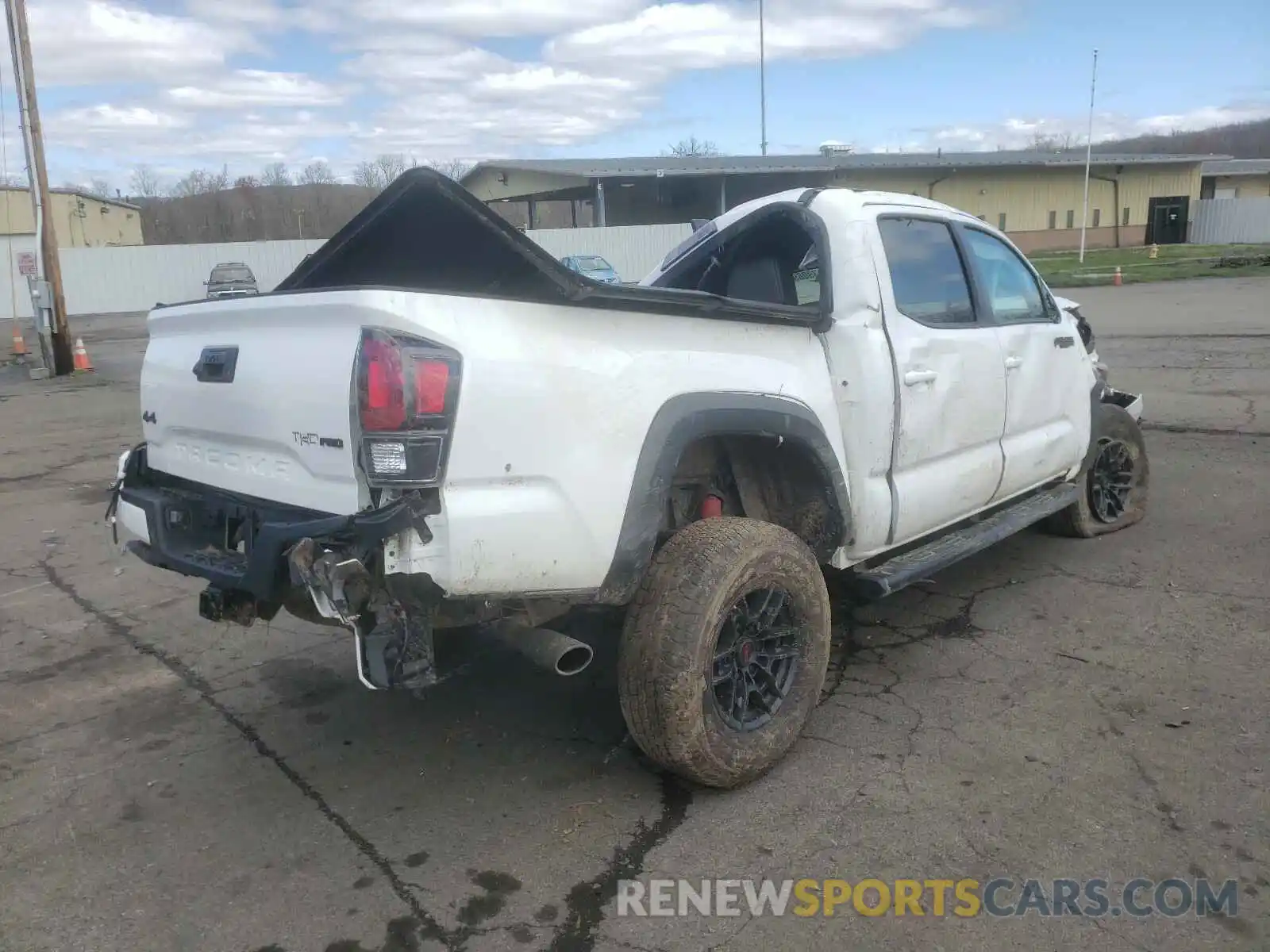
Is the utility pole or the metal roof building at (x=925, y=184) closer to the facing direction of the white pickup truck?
the metal roof building

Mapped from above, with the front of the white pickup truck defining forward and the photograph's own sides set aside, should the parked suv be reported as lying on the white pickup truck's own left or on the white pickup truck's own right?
on the white pickup truck's own left

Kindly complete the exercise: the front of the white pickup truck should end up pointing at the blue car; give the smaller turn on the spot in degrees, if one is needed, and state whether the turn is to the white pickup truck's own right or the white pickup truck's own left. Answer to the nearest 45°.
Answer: approximately 45° to the white pickup truck's own left

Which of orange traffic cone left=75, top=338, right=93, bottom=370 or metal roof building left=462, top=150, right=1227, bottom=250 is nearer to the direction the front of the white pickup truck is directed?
the metal roof building

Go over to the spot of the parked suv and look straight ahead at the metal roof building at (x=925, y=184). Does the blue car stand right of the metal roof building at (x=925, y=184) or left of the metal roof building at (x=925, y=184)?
right

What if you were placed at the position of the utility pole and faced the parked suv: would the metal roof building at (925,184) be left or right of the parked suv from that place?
right

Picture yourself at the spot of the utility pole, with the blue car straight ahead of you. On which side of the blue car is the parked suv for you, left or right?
left

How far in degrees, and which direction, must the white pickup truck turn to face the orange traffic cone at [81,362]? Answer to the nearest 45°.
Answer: approximately 90° to its left

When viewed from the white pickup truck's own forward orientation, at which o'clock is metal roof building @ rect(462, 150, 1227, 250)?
The metal roof building is roughly at 11 o'clock from the white pickup truck.

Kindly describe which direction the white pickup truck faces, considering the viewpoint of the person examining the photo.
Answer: facing away from the viewer and to the right of the viewer
